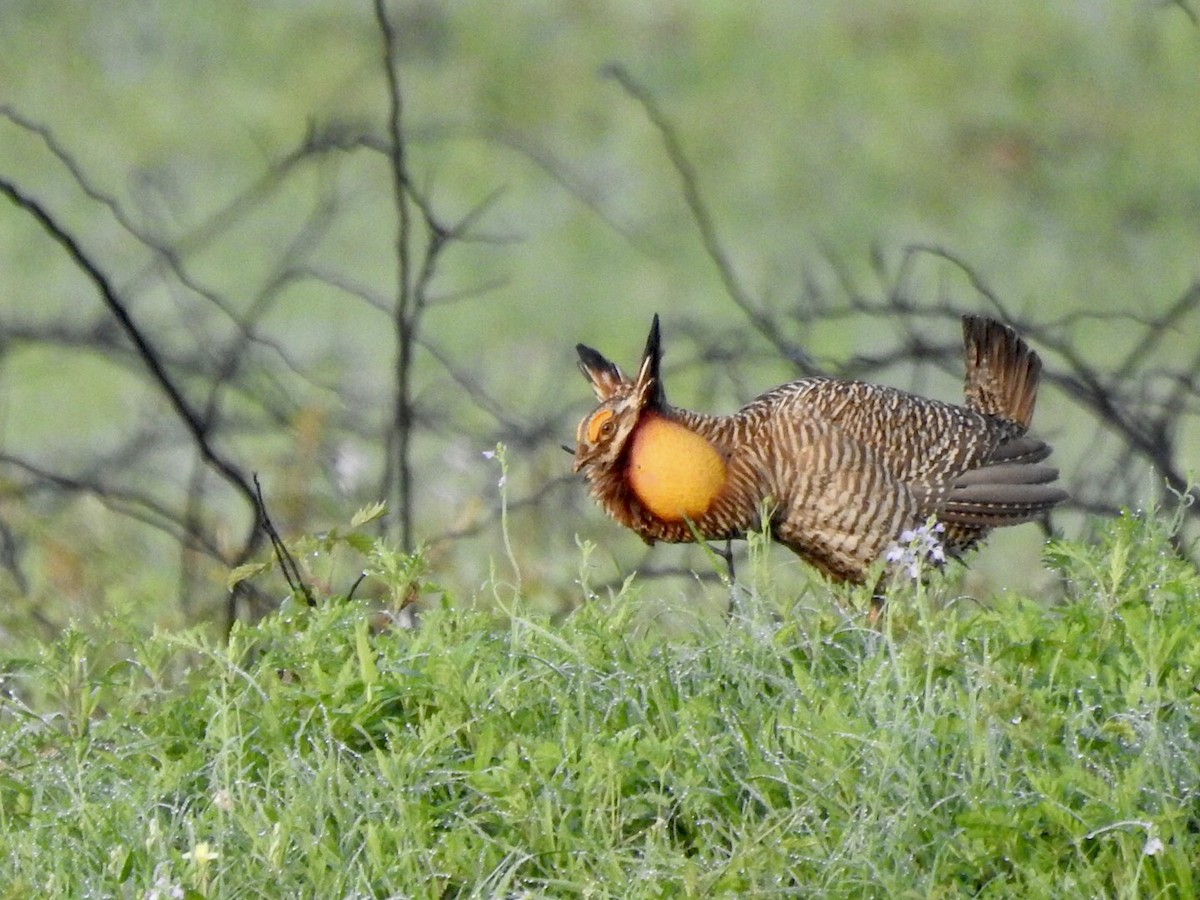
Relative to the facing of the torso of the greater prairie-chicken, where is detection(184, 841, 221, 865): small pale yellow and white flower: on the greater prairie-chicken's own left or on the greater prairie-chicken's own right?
on the greater prairie-chicken's own left

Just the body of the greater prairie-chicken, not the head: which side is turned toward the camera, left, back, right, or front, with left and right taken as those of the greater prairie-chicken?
left
